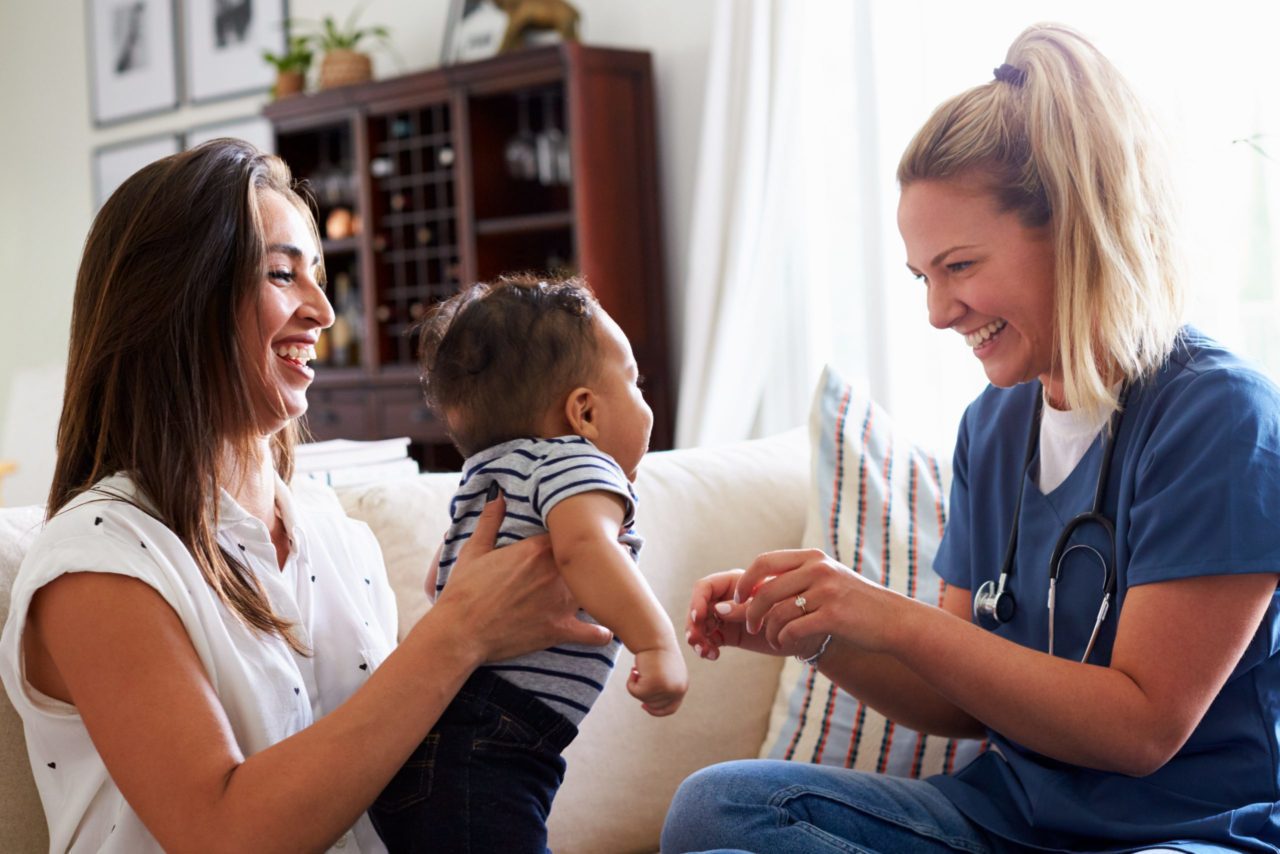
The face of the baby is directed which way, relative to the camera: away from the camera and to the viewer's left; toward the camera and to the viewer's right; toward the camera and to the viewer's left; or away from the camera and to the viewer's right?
away from the camera and to the viewer's right

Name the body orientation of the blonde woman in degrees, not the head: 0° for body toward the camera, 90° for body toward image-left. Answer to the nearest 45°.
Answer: approximately 45°

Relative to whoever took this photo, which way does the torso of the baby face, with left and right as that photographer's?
facing away from the viewer and to the right of the viewer

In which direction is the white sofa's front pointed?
toward the camera

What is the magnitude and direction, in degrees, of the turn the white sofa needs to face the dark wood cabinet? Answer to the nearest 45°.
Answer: approximately 180°

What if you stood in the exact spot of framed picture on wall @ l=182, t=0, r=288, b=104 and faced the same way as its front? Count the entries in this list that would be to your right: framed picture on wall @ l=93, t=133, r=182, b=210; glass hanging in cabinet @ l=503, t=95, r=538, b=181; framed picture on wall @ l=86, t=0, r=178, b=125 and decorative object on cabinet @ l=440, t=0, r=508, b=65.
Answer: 2

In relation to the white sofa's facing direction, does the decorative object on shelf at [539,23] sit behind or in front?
behind

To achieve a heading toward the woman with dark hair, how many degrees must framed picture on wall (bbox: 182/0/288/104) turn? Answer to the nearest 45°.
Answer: approximately 45° to its left

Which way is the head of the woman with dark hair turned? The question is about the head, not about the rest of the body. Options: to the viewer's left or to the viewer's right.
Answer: to the viewer's right

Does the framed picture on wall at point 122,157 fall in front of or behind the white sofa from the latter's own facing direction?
behind

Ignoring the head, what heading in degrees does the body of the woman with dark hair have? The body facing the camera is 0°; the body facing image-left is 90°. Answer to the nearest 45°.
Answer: approximately 315°
